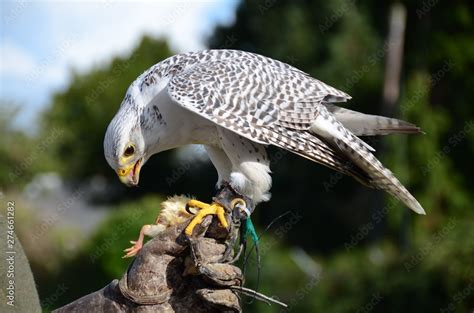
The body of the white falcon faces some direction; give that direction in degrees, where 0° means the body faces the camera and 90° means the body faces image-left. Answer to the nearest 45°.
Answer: approximately 90°
